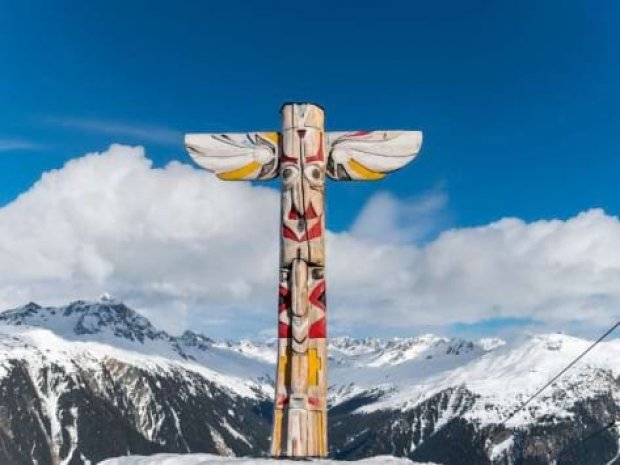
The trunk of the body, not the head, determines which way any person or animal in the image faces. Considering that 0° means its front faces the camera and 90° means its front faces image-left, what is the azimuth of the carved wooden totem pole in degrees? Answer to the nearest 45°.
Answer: approximately 0°
